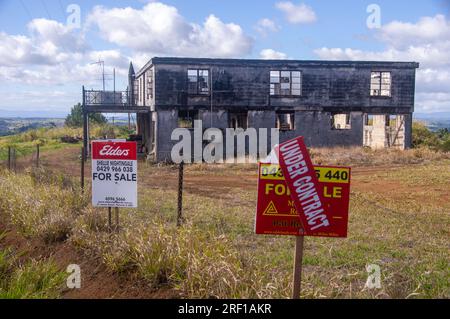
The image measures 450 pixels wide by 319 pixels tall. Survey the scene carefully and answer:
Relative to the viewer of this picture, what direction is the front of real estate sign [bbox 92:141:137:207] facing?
facing the viewer

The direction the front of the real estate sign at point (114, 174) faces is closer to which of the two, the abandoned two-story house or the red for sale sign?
the red for sale sign

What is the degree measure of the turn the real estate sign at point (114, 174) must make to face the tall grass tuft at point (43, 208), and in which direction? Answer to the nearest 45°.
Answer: approximately 135° to its right

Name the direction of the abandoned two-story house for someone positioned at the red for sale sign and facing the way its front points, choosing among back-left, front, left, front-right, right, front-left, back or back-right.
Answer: back

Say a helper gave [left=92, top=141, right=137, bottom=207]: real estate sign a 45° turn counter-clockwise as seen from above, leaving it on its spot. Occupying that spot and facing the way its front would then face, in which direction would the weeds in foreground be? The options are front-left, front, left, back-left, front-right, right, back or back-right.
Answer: right

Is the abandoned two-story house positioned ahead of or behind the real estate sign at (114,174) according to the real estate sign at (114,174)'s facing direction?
behind

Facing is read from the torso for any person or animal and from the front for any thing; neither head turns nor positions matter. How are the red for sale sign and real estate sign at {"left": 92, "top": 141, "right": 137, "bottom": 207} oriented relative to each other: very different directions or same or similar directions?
same or similar directions

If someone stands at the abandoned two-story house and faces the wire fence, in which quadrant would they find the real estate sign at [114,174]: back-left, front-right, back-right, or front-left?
front-left

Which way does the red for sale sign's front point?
toward the camera
